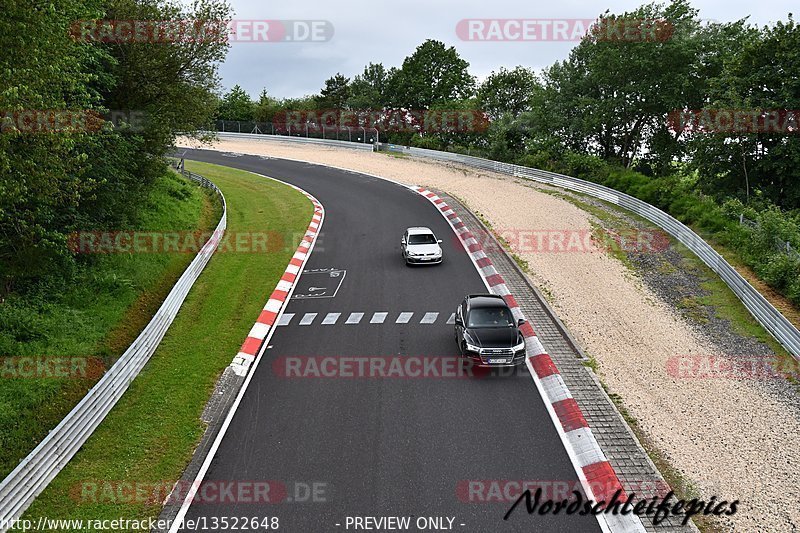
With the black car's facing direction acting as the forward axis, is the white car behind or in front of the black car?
behind

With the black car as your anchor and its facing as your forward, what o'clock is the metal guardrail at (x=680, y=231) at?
The metal guardrail is roughly at 7 o'clock from the black car.

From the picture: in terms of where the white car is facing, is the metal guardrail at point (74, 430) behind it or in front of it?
in front

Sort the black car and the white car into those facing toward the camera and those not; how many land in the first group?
2

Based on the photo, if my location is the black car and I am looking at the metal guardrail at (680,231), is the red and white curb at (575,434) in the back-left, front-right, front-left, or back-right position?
back-right

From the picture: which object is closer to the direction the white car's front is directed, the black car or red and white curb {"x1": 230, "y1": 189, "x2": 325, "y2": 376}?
the black car

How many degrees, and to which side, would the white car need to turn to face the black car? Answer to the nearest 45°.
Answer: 0° — it already faces it

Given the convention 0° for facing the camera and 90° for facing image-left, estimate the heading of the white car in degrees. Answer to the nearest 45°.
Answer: approximately 0°
